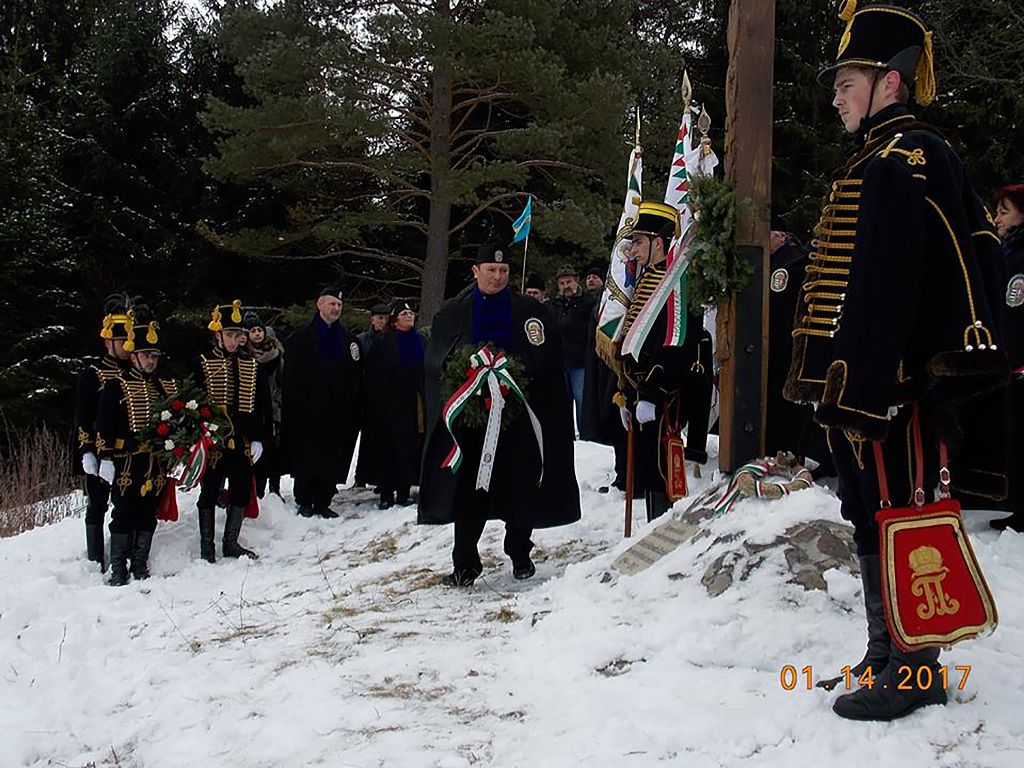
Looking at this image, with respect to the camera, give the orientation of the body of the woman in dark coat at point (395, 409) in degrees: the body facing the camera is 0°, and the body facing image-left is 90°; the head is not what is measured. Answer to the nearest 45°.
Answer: approximately 315°

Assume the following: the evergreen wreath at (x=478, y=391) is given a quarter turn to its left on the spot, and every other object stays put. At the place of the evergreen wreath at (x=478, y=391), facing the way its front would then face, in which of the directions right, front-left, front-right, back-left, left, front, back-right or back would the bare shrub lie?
back-left

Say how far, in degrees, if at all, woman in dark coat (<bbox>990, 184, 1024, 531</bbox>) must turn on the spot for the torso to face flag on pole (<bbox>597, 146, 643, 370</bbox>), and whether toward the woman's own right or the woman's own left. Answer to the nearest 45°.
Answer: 0° — they already face it

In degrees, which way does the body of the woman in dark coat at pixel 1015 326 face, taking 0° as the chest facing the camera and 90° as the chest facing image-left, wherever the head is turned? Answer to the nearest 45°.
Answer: approximately 90°

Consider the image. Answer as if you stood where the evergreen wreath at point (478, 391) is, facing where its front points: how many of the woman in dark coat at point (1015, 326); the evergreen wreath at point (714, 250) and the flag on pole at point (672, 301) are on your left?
3

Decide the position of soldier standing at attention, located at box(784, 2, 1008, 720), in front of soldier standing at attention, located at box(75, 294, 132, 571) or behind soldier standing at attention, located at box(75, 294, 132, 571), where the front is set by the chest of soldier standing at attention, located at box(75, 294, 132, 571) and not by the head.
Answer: in front
